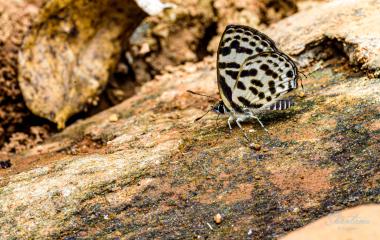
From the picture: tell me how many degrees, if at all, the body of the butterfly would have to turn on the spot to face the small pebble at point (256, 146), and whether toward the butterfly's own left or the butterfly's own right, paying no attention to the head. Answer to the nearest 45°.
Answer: approximately 90° to the butterfly's own left

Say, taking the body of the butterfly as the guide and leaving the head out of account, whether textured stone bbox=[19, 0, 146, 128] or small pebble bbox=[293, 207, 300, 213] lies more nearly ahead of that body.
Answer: the textured stone

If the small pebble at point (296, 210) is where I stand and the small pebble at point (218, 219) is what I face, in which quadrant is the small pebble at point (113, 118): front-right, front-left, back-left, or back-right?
front-right

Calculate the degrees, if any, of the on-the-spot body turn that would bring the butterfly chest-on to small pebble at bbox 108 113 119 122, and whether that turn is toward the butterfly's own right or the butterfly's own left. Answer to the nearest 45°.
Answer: approximately 45° to the butterfly's own right

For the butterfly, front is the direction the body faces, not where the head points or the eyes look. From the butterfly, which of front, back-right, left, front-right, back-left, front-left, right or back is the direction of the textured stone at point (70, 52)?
front-right

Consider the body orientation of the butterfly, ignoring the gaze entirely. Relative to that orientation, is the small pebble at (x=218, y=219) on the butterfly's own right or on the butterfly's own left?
on the butterfly's own left

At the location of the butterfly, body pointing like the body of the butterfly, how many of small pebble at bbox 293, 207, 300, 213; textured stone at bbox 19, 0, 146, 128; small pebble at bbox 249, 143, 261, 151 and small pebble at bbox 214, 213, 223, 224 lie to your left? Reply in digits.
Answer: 3

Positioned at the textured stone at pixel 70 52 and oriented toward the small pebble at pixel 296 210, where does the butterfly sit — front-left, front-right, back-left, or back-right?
front-left

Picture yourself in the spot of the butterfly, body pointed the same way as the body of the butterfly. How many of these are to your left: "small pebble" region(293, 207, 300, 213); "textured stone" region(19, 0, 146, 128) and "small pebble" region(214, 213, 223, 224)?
2

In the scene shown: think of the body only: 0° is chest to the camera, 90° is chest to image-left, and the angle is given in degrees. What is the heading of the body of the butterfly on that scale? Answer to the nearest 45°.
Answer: approximately 90°

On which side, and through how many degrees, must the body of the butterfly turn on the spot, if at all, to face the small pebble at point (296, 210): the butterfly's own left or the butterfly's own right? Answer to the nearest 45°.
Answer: approximately 90° to the butterfly's own left
